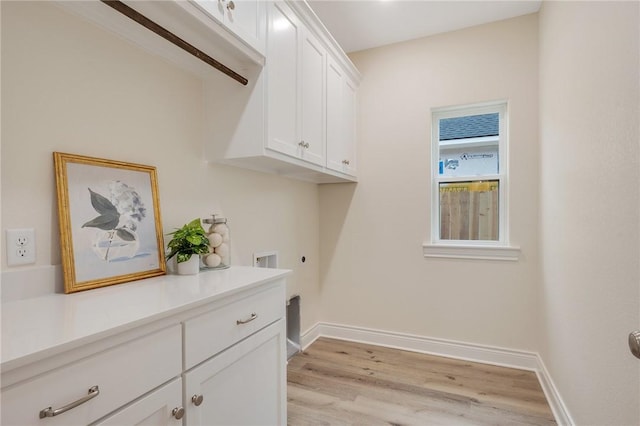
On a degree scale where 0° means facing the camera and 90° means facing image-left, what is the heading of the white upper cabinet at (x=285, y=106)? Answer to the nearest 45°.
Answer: approximately 315°

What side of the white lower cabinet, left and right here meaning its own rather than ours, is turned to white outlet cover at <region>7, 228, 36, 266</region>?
back

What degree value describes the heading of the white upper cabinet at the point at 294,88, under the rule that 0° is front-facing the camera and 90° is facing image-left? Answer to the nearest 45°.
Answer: approximately 315°

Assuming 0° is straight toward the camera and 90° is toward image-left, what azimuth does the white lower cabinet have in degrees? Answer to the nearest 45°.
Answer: approximately 315°

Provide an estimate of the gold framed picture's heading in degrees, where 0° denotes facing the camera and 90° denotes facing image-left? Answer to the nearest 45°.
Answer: approximately 315°

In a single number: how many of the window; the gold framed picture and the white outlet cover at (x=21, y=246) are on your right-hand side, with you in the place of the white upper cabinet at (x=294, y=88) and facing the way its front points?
2

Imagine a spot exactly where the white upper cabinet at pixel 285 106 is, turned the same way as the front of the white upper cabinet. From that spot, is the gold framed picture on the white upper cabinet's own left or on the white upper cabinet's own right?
on the white upper cabinet's own right
